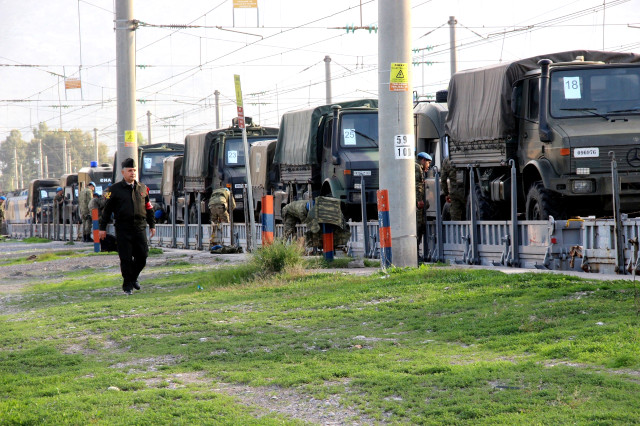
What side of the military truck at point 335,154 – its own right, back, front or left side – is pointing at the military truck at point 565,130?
front

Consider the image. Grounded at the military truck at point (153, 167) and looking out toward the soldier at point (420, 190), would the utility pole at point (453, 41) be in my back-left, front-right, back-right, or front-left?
front-left

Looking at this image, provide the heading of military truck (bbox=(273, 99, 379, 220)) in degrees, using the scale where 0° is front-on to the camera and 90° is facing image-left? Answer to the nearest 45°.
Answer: approximately 315°

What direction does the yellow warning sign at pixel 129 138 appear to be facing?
toward the camera

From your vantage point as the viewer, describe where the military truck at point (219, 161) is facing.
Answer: facing the viewer and to the right of the viewer

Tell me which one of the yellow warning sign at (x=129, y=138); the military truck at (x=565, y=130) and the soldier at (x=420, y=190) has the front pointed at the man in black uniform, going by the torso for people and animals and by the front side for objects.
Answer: the yellow warning sign

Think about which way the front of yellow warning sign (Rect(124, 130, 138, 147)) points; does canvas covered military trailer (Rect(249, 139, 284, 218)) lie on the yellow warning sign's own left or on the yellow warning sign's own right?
on the yellow warning sign's own left

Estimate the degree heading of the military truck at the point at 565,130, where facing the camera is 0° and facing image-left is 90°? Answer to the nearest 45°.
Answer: approximately 315°
